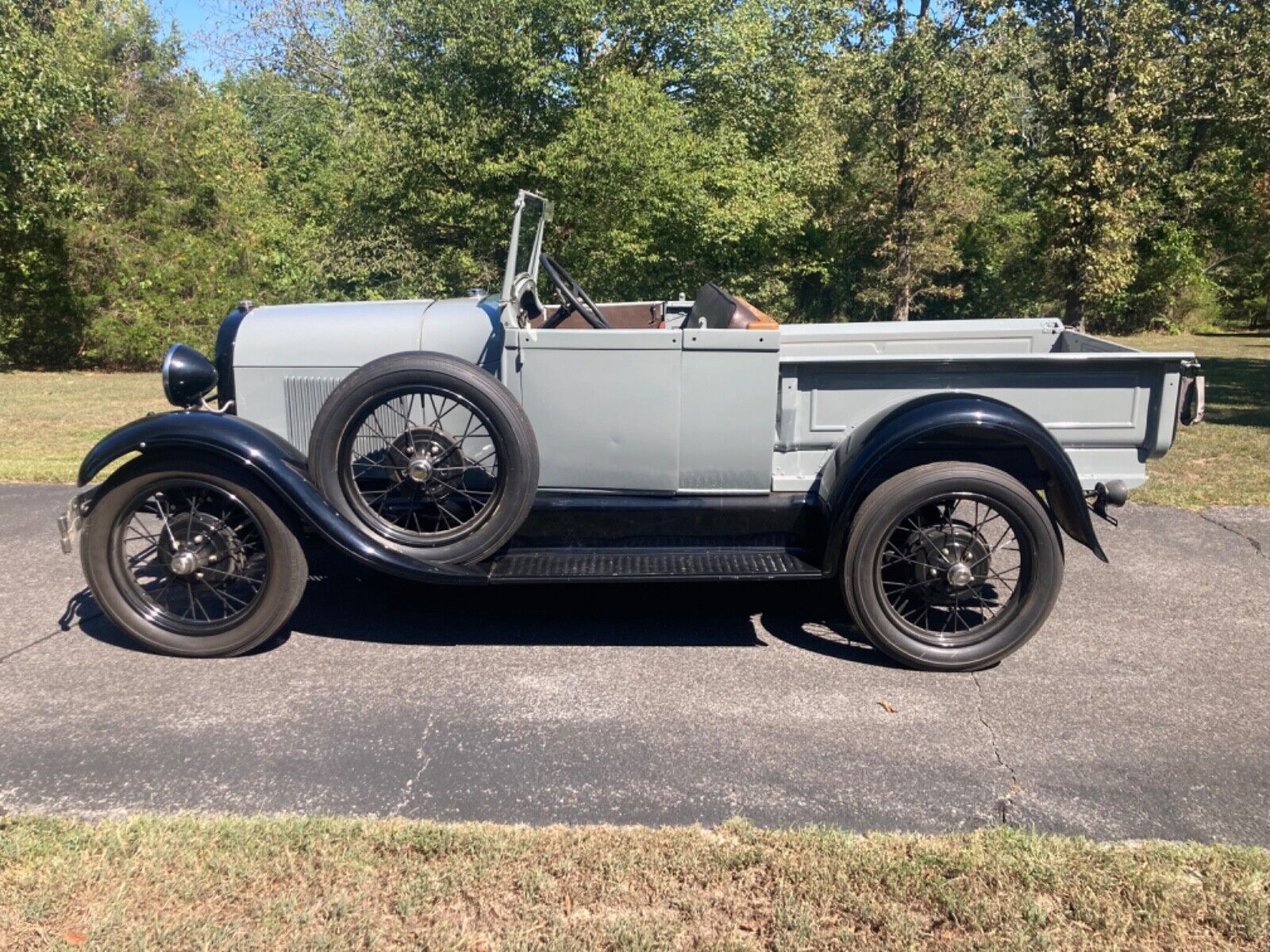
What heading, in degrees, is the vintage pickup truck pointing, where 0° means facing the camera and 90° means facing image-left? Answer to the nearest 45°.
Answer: approximately 90°

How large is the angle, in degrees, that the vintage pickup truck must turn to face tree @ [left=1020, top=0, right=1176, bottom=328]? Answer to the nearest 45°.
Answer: approximately 135° to its right
